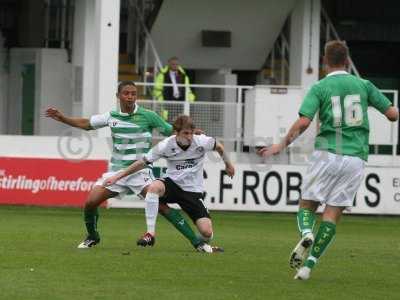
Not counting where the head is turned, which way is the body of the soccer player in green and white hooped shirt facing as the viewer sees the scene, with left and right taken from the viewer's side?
facing the viewer

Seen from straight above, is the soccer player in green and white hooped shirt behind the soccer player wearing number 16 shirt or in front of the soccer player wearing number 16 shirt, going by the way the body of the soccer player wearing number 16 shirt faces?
in front

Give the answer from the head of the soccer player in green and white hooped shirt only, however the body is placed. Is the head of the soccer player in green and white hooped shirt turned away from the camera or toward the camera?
toward the camera

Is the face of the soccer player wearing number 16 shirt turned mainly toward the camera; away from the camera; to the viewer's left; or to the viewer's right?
away from the camera

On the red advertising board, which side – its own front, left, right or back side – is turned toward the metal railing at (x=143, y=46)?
back

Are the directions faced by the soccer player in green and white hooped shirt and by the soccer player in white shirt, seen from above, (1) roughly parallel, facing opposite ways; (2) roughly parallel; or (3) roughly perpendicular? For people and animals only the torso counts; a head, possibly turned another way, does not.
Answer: roughly parallel

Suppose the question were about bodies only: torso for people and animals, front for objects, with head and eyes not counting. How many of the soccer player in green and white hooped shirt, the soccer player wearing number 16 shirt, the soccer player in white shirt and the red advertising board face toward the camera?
3

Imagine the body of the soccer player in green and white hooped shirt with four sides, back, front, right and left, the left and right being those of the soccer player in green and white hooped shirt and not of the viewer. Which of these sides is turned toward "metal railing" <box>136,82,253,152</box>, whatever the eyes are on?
back

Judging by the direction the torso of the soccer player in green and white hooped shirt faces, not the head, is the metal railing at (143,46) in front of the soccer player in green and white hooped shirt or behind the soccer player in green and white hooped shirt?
behind

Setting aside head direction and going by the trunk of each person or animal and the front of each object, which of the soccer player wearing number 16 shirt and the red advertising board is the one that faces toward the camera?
the red advertising board

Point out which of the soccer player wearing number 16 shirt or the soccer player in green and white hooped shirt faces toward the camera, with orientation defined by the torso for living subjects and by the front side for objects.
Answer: the soccer player in green and white hooped shirt

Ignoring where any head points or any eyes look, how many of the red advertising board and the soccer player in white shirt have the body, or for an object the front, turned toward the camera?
2

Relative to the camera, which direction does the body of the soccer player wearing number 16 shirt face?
away from the camera

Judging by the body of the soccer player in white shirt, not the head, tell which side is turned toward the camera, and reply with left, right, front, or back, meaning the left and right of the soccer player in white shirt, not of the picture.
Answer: front

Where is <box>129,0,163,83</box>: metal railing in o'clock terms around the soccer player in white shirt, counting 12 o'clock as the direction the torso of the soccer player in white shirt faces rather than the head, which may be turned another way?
The metal railing is roughly at 6 o'clock from the soccer player in white shirt.

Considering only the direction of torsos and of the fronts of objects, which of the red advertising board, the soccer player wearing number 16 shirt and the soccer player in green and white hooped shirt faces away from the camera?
the soccer player wearing number 16 shirt
